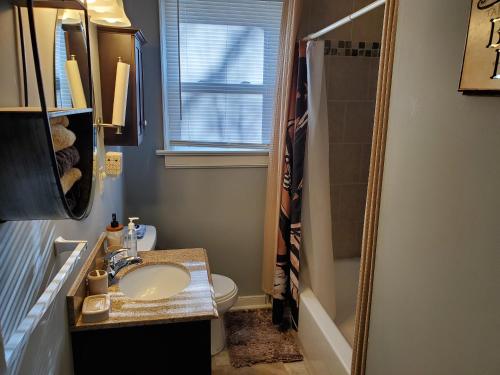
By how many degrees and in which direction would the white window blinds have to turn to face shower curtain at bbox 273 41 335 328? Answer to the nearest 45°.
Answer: approximately 45° to its left

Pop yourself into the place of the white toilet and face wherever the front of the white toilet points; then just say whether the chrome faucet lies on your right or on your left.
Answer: on your right

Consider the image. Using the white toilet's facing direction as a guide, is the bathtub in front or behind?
in front

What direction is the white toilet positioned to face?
to the viewer's right

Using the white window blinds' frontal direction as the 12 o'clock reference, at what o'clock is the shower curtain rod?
The shower curtain rod is roughly at 11 o'clock from the white window blinds.

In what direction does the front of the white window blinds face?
toward the camera

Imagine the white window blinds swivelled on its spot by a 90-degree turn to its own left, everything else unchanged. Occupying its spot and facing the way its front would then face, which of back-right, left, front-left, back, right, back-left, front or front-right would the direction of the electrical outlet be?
back-right

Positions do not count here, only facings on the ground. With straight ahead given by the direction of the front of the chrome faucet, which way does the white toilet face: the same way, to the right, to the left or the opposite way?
the same way

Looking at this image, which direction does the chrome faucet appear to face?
to the viewer's right

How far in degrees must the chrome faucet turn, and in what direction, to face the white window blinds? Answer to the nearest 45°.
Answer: approximately 45° to its left

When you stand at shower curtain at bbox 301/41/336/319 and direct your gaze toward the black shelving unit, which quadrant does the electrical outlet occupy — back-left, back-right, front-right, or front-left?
front-right
